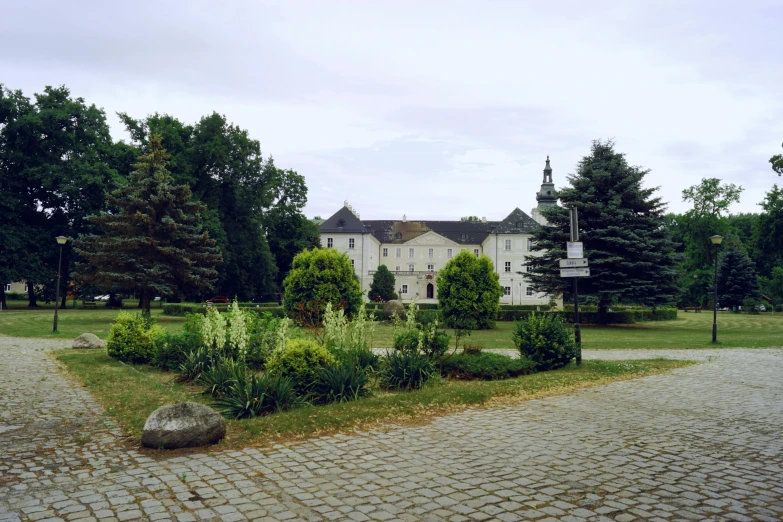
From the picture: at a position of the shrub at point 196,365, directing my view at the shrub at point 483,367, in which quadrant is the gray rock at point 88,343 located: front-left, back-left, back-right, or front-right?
back-left

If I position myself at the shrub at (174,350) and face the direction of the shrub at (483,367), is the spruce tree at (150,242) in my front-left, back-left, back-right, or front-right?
back-left

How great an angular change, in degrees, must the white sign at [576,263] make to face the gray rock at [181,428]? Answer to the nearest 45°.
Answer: approximately 45° to its right

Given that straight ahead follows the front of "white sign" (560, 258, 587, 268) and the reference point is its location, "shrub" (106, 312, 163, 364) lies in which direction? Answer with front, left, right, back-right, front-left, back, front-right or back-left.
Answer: right

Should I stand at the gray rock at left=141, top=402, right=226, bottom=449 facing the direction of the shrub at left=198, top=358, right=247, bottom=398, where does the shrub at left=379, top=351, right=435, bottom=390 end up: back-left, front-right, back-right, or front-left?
front-right

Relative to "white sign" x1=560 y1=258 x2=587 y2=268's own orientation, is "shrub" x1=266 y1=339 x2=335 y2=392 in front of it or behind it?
in front

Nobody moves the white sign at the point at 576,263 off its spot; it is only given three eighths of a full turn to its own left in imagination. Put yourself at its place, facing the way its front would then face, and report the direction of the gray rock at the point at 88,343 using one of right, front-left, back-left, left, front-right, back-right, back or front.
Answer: back-left

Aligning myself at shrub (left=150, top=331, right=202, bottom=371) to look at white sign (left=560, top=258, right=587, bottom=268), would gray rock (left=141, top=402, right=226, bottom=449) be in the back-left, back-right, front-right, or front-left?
front-right

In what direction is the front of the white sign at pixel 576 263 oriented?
toward the camera

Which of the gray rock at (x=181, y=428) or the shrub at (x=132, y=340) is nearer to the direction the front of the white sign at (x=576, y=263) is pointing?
the gray rock

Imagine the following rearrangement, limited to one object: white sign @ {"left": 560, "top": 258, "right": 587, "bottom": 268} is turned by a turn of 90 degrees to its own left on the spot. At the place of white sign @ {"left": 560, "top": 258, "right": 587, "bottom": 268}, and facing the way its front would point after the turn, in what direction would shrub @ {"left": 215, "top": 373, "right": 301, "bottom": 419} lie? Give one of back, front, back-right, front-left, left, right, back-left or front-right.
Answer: back-right

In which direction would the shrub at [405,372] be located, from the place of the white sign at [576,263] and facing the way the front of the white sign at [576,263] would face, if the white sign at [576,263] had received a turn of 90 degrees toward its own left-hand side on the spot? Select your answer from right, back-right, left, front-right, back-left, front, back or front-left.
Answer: back-right

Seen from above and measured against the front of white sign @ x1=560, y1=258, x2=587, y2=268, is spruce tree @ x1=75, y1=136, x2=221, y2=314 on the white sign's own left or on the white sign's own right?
on the white sign's own right

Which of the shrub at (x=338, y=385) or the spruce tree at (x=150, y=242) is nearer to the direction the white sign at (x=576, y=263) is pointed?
the shrub

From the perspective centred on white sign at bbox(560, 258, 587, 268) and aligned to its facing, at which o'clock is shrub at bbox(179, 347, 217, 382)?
The shrub is roughly at 2 o'clock from the white sign.

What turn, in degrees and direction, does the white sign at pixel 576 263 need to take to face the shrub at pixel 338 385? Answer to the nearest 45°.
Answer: approximately 45° to its right
